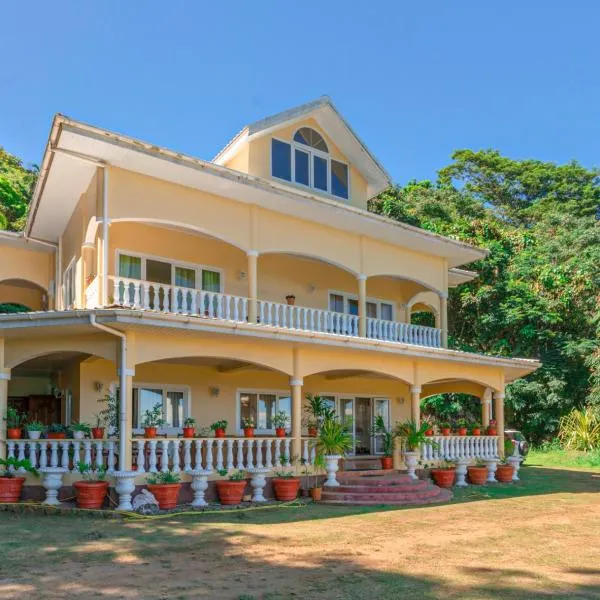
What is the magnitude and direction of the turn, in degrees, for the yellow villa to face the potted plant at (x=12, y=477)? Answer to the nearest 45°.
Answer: approximately 90° to its right

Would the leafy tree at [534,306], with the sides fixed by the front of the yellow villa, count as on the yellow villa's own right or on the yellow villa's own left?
on the yellow villa's own left

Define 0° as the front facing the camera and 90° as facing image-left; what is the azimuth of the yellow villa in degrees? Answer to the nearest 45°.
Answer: approximately 315°
